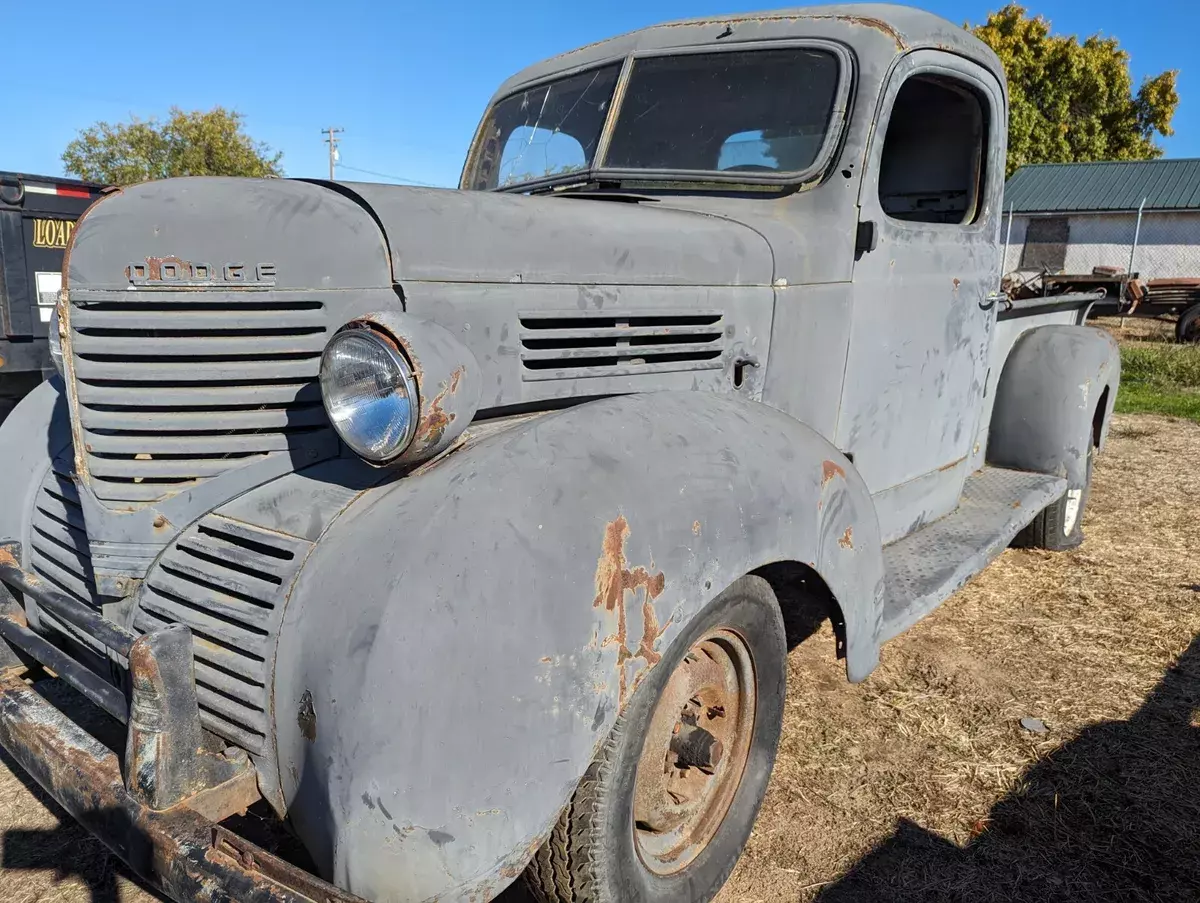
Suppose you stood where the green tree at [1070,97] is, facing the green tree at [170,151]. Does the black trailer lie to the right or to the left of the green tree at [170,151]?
left

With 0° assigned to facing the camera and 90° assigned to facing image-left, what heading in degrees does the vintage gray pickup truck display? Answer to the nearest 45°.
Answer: approximately 45°

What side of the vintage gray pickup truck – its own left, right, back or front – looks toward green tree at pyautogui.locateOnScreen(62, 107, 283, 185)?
right

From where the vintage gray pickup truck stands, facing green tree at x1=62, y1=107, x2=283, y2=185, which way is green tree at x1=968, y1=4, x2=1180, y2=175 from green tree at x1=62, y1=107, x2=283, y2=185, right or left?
right

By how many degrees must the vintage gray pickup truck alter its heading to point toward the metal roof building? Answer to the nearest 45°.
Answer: approximately 180°

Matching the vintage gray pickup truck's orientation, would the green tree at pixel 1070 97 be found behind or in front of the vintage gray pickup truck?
behind

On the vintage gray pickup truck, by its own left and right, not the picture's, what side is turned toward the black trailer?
right
